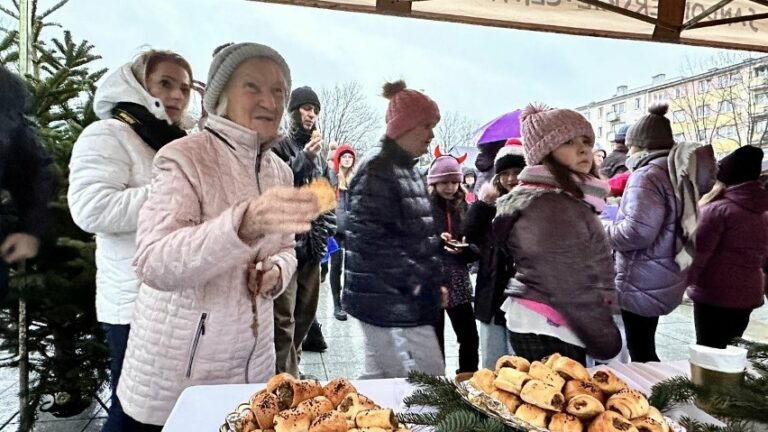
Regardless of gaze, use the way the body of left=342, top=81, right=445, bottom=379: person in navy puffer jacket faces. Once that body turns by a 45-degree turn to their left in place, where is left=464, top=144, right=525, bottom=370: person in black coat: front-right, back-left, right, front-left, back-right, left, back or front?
front

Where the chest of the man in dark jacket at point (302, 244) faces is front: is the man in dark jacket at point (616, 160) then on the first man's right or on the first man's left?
on the first man's left

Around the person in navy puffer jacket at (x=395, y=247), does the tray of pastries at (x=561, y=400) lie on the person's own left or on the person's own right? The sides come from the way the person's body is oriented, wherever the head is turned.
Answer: on the person's own right

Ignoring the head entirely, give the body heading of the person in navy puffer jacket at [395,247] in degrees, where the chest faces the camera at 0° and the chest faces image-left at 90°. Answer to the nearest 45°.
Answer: approximately 270°

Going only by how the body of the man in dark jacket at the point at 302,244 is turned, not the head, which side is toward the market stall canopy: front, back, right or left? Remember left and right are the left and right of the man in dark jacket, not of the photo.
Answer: front

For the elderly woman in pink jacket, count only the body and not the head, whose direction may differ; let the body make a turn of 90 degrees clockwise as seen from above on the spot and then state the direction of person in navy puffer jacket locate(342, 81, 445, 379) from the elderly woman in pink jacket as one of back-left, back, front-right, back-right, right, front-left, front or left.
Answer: back

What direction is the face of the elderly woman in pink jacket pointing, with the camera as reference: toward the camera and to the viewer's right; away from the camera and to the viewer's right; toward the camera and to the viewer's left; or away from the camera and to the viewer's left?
toward the camera and to the viewer's right

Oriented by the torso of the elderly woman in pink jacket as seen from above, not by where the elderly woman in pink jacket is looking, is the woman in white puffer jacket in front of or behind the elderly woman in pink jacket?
behind

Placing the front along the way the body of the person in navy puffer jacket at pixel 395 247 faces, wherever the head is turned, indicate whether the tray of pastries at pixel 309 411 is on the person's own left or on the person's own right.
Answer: on the person's own right

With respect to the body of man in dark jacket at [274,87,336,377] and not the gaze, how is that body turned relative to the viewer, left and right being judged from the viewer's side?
facing the viewer and to the right of the viewer

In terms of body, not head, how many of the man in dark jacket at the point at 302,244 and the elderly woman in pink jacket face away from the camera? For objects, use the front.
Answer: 0
